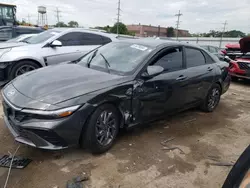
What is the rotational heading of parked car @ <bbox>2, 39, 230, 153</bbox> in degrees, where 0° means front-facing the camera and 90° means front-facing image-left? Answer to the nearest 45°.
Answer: approximately 45°

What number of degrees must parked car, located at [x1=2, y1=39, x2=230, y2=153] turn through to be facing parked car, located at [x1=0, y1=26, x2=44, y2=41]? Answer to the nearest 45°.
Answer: approximately 90° to its right

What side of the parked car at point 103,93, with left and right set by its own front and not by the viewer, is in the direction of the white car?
right
